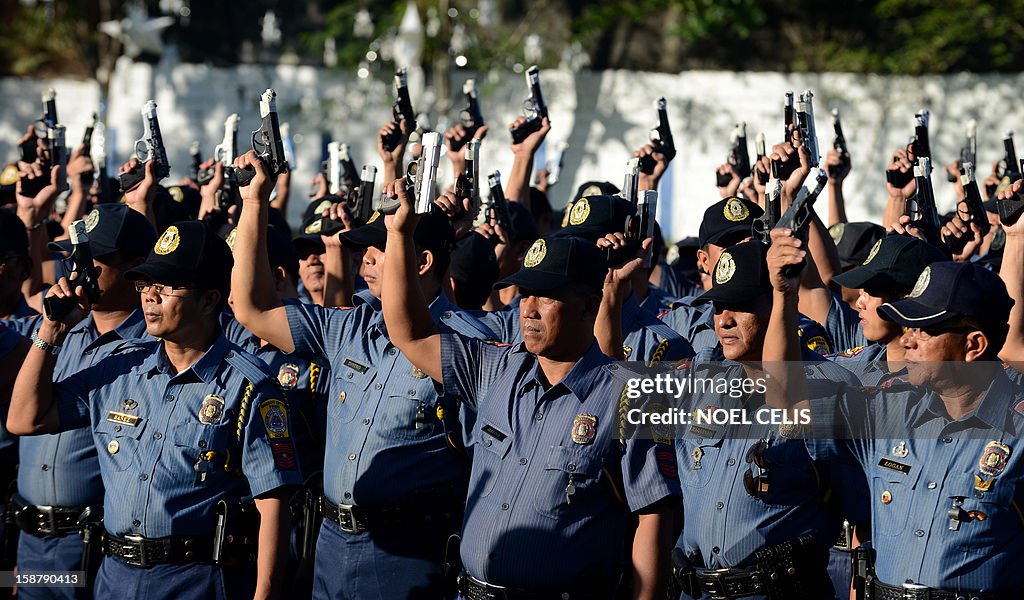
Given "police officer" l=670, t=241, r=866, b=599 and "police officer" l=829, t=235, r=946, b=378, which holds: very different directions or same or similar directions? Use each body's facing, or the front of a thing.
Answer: same or similar directions

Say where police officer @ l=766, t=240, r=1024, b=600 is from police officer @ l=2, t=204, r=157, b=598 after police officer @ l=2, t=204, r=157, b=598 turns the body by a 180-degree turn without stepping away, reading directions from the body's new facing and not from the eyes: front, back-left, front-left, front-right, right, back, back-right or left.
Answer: right

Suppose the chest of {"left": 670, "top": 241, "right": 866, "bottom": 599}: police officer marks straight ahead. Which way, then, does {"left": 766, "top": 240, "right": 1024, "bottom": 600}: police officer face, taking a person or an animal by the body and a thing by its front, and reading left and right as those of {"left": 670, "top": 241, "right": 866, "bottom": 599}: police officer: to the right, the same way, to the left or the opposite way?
the same way

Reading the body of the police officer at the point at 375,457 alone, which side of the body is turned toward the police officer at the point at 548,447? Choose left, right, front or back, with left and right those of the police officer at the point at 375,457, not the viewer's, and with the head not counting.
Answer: left

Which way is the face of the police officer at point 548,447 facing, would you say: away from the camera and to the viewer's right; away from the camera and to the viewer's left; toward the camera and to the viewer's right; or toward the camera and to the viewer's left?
toward the camera and to the viewer's left

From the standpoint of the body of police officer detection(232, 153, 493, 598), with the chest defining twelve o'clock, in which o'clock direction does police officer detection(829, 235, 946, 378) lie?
police officer detection(829, 235, 946, 378) is roughly at 8 o'clock from police officer detection(232, 153, 493, 598).

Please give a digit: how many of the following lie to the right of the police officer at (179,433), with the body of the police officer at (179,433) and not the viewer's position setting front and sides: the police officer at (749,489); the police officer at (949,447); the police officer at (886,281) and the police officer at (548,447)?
0

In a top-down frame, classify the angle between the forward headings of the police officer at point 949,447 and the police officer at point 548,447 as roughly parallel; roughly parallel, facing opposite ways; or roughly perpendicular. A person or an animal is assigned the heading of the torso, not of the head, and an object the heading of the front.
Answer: roughly parallel

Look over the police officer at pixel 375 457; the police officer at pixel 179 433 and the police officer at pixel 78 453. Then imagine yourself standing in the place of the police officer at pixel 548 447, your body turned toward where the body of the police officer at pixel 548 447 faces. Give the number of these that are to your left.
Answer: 0

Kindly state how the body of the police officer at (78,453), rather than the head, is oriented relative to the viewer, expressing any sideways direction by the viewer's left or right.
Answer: facing the viewer and to the left of the viewer

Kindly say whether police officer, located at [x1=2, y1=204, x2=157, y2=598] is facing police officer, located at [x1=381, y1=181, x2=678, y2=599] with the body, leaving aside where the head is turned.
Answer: no

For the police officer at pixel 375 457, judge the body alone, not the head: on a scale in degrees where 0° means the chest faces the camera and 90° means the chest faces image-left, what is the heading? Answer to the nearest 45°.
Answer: approximately 45°

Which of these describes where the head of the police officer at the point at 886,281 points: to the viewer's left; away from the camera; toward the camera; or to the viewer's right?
to the viewer's left

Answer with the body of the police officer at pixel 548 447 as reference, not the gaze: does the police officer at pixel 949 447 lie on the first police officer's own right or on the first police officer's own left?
on the first police officer's own left
